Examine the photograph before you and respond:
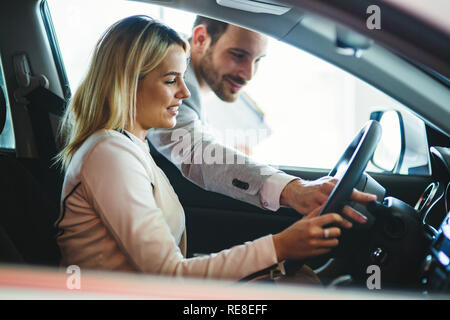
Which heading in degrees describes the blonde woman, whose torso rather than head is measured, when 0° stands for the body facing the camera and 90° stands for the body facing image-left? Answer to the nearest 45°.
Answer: approximately 270°
